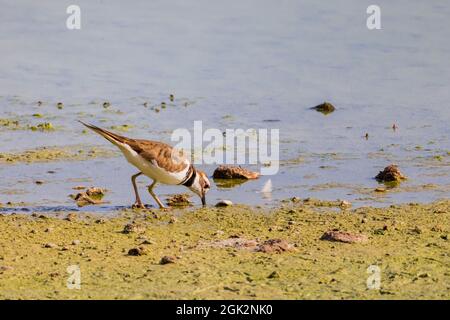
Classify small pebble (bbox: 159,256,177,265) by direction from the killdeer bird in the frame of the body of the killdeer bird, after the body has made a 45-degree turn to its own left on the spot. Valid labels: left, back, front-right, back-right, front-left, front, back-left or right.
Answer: back-right

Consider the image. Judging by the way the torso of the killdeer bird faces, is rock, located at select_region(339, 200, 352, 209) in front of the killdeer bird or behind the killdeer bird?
in front

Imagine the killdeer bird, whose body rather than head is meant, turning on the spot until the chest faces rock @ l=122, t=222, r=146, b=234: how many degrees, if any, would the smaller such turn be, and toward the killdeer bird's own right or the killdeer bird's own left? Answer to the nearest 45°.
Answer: approximately 90° to the killdeer bird's own right

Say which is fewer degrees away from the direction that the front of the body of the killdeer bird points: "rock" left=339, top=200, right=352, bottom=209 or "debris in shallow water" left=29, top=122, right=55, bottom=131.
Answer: the rock

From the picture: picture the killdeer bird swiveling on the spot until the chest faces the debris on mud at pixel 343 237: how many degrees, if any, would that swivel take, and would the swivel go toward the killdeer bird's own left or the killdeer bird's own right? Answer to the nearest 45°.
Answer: approximately 45° to the killdeer bird's own right

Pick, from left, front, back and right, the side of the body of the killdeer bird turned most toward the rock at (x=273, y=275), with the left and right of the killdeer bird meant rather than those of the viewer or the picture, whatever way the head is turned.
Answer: right

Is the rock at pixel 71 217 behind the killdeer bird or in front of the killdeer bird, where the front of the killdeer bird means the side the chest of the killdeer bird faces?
behind

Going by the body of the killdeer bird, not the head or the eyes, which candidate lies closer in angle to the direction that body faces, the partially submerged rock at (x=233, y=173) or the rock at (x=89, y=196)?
the partially submerged rock

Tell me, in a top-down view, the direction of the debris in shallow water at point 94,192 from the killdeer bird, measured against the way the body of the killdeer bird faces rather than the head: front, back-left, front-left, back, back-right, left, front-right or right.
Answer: back

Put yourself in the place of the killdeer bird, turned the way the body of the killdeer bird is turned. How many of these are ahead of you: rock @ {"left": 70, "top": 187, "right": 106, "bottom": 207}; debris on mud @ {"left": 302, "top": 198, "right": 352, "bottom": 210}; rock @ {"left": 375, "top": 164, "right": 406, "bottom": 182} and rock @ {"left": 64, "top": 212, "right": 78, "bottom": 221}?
2

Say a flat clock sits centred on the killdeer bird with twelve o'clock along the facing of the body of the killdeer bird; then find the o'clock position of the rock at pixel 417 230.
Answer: The rock is roughly at 1 o'clock from the killdeer bird.

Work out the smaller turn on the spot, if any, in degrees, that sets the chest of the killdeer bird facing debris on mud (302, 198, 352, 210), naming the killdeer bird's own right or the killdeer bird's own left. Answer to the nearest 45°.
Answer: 0° — it already faces it

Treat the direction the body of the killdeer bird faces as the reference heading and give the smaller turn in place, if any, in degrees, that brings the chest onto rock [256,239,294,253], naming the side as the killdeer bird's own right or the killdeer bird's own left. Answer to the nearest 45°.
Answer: approximately 45° to the killdeer bird's own right

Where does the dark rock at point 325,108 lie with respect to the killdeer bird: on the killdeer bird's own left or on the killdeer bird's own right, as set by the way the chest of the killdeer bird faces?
on the killdeer bird's own left

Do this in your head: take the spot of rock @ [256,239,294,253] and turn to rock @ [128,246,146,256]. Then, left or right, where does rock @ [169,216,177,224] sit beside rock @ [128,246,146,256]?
right

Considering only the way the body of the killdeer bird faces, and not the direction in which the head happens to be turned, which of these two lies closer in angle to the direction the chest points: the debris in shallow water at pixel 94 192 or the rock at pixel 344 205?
the rock

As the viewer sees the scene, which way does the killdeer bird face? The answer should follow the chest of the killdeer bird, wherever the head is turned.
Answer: to the viewer's right
